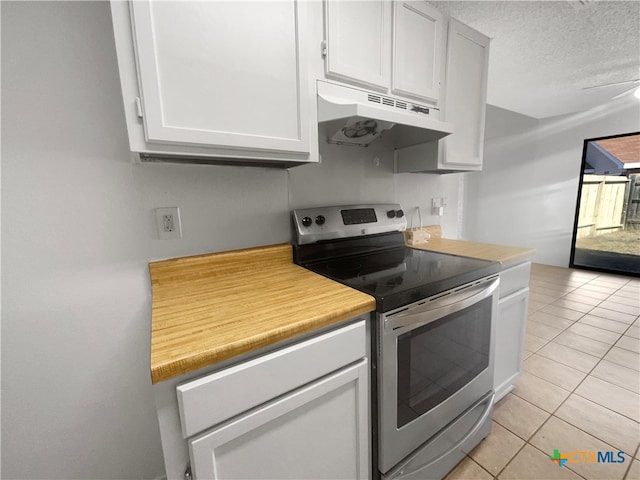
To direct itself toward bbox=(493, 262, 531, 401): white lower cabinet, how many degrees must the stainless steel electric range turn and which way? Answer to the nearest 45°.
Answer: approximately 90° to its left

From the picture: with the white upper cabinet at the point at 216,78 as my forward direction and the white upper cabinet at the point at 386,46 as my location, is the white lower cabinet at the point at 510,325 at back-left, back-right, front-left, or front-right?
back-left

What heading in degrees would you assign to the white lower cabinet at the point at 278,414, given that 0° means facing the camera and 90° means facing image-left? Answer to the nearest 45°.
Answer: approximately 315°

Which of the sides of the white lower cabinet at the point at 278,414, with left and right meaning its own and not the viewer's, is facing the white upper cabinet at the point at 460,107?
left

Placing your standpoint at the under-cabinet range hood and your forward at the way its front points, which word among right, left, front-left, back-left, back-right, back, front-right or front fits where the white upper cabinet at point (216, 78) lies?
right

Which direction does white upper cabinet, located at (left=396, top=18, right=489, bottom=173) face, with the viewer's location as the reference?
facing the viewer and to the right of the viewer
